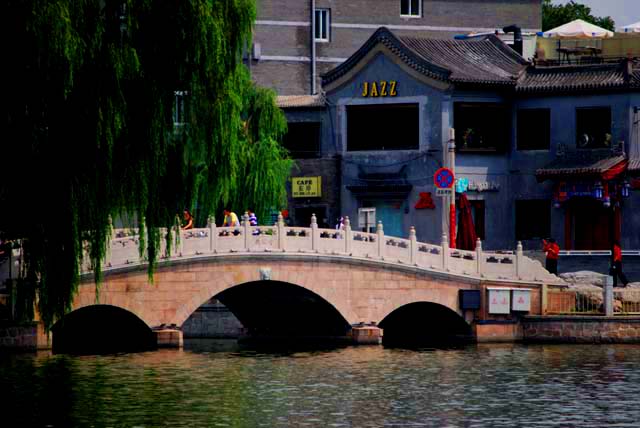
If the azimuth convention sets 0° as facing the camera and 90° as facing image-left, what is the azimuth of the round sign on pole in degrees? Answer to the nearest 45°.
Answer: approximately 0°
